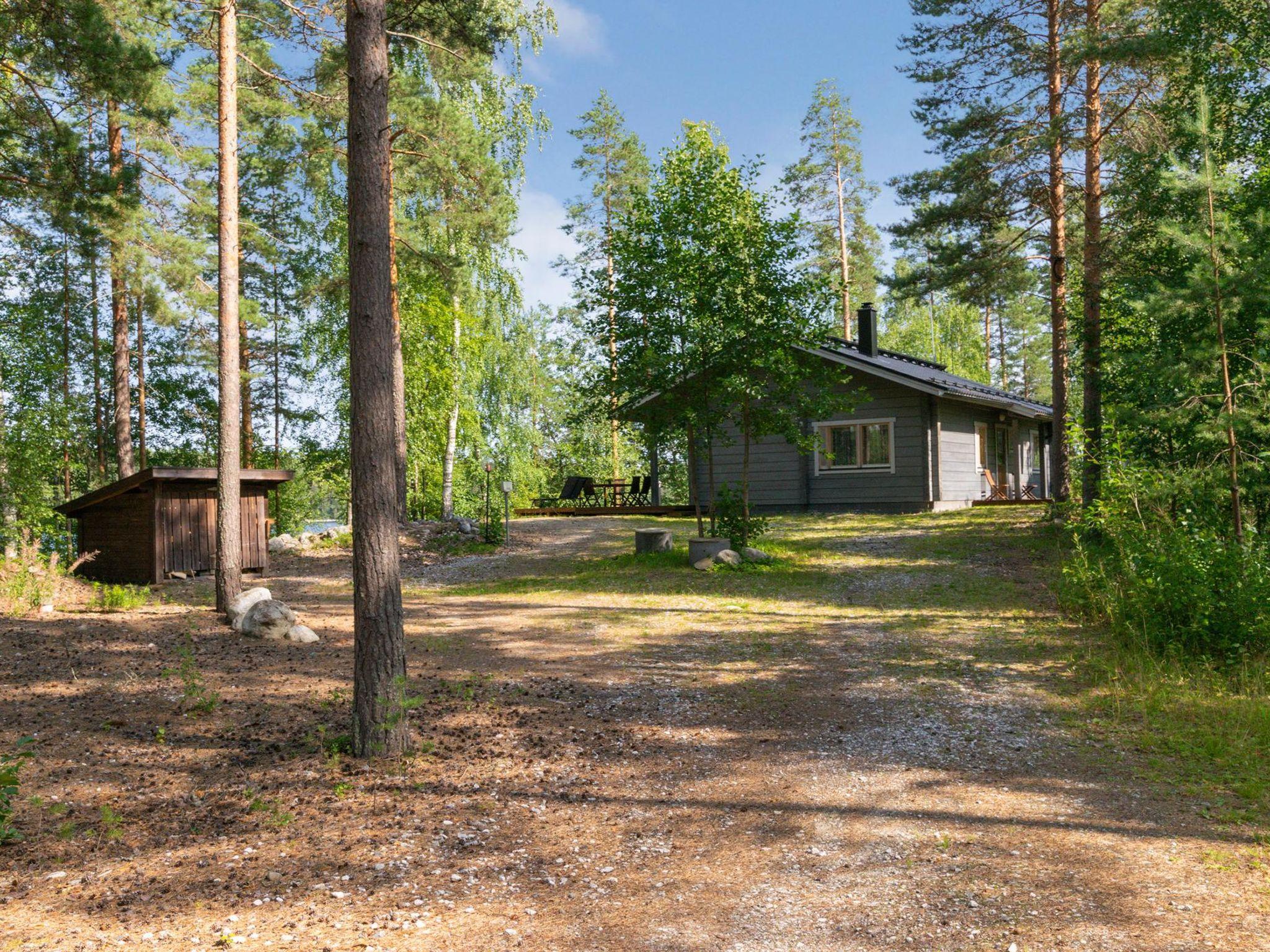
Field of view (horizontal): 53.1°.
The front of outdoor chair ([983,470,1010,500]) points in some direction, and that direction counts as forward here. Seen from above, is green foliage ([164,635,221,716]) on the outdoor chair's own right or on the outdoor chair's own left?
on the outdoor chair's own right

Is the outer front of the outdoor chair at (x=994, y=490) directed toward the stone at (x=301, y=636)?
no

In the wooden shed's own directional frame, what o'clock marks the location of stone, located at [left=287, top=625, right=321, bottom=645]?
The stone is roughly at 1 o'clock from the wooden shed.

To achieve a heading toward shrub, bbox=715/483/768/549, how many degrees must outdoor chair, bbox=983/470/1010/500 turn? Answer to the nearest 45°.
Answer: approximately 90° to its right

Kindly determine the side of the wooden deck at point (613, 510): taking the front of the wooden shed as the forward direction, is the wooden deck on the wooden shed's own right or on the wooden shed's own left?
on the wooden shed's own left

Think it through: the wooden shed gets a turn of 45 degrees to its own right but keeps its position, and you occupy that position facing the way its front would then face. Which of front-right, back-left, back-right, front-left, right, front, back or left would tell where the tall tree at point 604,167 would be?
back-left

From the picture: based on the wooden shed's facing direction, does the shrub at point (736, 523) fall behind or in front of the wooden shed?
in front

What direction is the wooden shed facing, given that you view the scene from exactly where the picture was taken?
facing the viewer and to the right of the viewer

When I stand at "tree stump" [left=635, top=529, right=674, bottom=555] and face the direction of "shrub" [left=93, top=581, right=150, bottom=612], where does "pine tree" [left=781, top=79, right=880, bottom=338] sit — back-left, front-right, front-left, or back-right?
back-right
